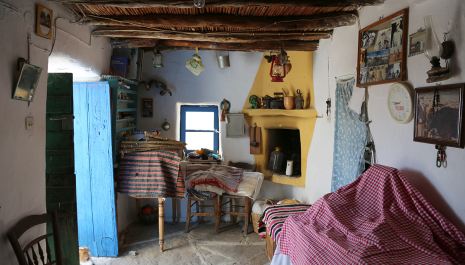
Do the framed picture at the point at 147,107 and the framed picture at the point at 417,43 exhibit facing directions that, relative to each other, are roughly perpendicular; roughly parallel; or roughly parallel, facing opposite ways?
roughly perpendicular

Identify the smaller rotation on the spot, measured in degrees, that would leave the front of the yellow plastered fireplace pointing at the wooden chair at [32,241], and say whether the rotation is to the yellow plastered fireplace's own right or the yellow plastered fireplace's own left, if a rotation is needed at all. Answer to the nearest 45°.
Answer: approximately 45° to the yellow plastered fireplace's own right

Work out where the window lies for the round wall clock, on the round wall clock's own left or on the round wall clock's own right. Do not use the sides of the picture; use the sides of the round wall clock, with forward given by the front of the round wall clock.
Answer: on the round wall clock's own right

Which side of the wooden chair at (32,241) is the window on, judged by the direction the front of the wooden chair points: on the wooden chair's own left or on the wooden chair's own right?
on the wooden chair's own left

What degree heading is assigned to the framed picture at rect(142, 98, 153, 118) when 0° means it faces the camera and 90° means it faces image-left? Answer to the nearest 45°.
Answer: approximately 0°
